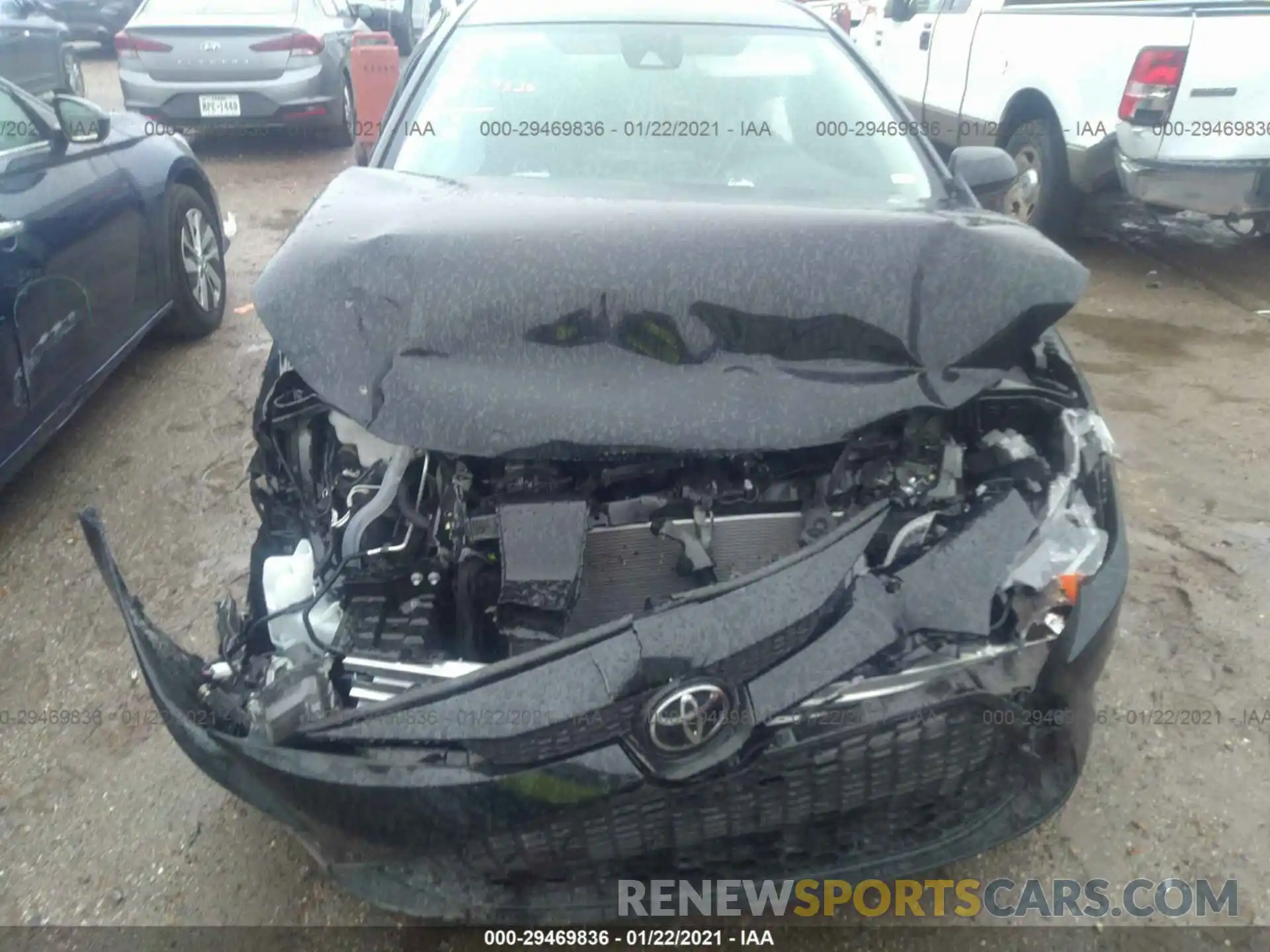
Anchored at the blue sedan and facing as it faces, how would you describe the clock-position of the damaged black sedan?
The damaged black sedan is roughly at 4 o'clock from the blue sedan.

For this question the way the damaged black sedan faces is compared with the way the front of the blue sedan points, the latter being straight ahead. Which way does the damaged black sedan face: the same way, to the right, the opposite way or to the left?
the opposite way

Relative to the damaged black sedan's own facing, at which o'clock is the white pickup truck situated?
The white pickup truck is roughly at 7 o'clock from the damaged black sedan.

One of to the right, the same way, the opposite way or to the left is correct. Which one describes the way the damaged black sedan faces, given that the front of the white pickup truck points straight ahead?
the opposite way

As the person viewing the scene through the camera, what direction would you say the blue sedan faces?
facing away from the viewer and to the right of the viewer

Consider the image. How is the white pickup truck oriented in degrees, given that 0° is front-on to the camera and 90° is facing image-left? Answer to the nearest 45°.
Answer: approximately 135°

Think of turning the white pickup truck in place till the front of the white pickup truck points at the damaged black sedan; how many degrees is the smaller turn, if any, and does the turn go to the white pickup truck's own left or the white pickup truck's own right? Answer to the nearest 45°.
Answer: approximately 135° to the white pickup truck's own left

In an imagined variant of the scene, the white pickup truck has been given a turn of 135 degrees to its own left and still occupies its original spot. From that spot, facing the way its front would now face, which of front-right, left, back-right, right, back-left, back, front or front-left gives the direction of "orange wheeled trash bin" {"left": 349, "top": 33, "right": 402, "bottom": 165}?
right

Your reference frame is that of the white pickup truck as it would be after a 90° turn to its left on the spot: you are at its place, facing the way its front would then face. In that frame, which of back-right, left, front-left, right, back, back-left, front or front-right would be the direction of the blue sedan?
front

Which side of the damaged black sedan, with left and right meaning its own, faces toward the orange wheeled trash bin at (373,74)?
back

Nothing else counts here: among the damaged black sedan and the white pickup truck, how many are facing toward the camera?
1
